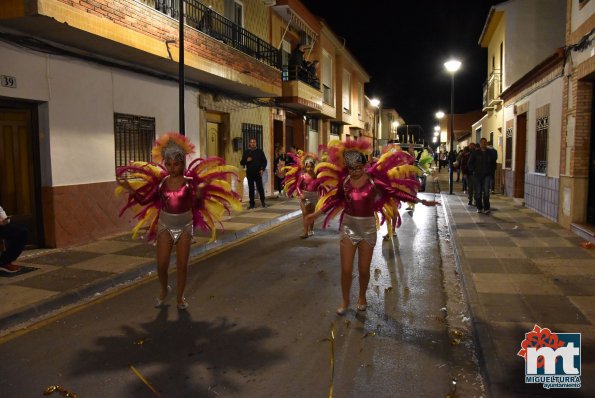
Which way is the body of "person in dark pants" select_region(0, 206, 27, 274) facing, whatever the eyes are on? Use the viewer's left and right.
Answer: facing to the right of the viewer

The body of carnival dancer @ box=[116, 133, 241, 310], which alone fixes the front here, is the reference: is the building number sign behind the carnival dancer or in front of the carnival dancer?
behind

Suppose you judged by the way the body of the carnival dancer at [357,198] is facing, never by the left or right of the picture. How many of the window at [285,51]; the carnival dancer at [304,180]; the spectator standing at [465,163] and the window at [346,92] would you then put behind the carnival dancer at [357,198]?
4

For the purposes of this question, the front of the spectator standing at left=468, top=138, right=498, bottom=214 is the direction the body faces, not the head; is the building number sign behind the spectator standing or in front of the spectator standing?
in front

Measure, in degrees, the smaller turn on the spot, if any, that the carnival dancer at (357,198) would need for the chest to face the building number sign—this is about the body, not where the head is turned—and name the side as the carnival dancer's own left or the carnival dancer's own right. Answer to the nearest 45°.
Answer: approximately 90° to the carnival dancer's own right

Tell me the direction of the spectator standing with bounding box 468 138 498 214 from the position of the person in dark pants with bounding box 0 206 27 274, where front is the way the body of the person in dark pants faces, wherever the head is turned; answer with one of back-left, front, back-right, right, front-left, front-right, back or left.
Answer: front

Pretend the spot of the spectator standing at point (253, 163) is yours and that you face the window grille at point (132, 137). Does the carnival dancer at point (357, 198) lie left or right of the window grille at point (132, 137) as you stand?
left

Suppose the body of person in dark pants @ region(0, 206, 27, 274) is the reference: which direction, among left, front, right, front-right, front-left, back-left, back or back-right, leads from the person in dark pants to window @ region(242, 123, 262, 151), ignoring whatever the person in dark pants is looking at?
front-left

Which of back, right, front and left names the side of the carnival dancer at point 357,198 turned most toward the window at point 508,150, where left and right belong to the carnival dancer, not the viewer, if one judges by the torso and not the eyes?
back

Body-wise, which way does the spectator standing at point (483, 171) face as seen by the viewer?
toward the camera

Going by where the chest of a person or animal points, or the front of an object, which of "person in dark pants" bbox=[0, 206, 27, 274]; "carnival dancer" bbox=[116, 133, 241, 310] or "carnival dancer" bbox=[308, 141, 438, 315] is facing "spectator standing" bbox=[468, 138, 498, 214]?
the person in dark pants

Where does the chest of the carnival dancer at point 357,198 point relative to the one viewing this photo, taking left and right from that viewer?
facing the viewer

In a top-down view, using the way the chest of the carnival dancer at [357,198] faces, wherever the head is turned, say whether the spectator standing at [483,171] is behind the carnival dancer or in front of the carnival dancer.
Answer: behind
